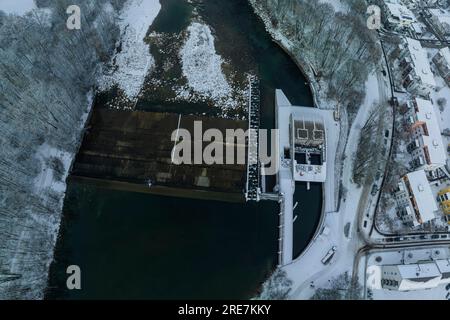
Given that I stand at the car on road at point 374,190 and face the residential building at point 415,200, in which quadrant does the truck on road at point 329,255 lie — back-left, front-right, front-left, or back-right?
back-right

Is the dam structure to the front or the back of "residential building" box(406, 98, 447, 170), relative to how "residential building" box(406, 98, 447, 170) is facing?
to the front

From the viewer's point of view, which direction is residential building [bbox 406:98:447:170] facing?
to the viewer's left
